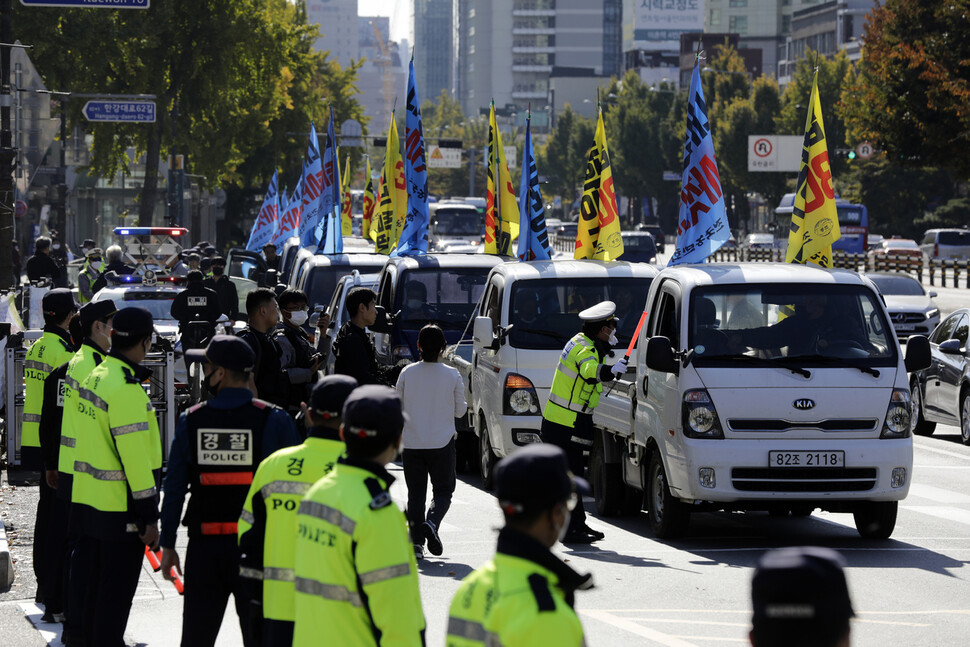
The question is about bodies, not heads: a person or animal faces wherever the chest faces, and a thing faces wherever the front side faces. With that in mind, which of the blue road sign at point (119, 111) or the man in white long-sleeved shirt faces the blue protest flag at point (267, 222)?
the man in white long-sleeved shirt

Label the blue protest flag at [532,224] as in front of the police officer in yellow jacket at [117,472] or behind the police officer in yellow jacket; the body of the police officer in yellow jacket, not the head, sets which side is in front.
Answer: in front

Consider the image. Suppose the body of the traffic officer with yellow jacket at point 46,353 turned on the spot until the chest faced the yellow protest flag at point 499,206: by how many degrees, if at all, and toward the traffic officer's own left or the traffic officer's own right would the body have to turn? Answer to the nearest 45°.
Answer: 0° — they already face it

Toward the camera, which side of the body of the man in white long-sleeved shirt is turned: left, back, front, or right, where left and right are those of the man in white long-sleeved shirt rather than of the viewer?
back

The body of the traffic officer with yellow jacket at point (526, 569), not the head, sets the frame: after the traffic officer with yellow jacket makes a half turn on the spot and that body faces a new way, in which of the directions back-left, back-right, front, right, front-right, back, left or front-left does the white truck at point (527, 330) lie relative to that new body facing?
back-right

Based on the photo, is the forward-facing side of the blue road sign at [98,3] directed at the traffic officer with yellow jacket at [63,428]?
yes

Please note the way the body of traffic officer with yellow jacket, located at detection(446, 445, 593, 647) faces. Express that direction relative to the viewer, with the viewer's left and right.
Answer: facing away from the viewer and to the right of the viewer

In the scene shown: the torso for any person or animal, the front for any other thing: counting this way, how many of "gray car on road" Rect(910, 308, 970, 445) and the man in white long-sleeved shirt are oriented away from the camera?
1

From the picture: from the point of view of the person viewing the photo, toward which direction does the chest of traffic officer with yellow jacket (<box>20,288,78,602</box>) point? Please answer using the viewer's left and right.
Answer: facing away from the viewer and to the right of the viewer

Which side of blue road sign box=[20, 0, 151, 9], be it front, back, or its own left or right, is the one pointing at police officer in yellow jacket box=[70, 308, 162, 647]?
front

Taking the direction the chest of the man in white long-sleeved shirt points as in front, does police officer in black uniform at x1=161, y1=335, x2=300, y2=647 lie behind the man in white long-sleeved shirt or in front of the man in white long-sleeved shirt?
behind

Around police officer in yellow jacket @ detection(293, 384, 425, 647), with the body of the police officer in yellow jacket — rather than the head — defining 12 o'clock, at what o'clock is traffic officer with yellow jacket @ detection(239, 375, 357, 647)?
The traffic officer with yellow jacket is roughly at 10 o'clock from the police officer in yellow jacket.

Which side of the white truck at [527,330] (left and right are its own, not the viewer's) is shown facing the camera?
front

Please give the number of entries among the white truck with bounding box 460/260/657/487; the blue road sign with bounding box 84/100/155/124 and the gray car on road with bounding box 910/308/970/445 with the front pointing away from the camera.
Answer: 0

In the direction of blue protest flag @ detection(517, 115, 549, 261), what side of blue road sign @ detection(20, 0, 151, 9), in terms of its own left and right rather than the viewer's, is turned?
left

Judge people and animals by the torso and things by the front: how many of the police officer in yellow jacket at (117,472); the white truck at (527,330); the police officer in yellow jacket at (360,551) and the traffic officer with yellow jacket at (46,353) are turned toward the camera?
1

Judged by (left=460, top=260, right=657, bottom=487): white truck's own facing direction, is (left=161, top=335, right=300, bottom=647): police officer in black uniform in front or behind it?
in front
